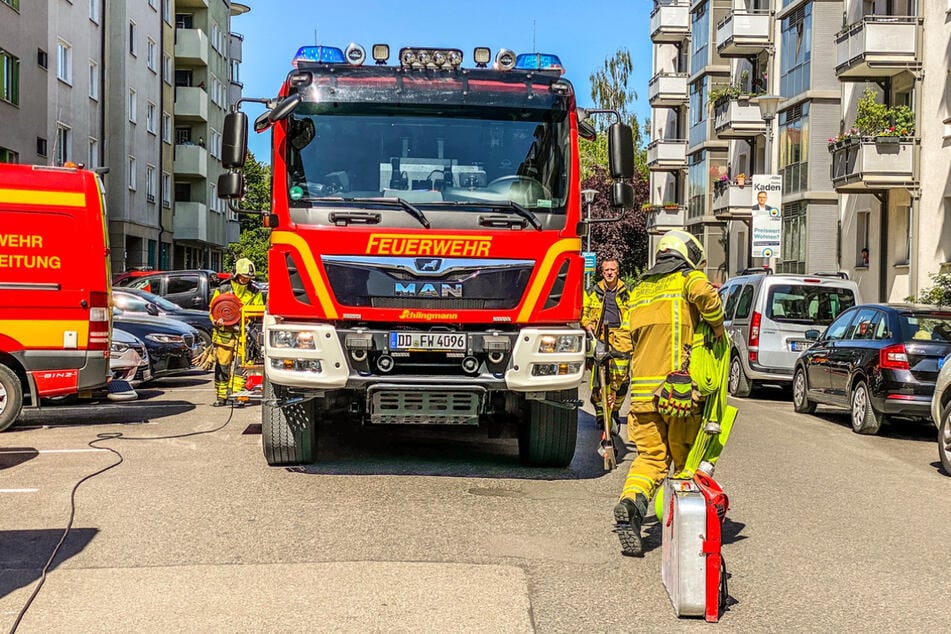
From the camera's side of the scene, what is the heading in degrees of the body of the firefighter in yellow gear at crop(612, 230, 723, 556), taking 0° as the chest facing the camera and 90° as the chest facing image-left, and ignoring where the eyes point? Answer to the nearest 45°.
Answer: approximately 225°

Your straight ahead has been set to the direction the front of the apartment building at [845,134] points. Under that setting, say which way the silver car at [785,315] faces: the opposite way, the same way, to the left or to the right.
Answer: to the right

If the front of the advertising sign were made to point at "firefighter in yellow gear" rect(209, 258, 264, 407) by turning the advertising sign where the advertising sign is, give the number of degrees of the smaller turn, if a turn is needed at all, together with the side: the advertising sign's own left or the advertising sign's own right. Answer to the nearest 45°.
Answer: approximately 45° to the advertising sign's own right

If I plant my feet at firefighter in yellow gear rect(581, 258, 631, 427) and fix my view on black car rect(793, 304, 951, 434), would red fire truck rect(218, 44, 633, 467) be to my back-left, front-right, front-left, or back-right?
back-left

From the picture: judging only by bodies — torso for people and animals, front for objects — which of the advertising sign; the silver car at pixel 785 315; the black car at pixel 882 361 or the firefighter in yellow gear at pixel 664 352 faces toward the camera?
the advertising sign

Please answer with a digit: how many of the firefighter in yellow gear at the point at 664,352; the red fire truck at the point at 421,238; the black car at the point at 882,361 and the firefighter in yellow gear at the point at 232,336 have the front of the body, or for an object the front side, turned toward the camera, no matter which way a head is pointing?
2

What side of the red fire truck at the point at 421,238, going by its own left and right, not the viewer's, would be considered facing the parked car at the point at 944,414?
left

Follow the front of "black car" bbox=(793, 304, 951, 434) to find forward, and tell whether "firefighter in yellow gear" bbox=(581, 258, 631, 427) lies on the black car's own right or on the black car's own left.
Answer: on the black car's own left

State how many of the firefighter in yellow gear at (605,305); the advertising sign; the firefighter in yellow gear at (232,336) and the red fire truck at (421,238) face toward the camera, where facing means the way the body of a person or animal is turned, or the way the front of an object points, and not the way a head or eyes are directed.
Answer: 4

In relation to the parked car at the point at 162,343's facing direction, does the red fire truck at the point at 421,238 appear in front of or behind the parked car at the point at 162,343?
in front

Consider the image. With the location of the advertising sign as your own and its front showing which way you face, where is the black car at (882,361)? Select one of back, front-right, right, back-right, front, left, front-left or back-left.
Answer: front

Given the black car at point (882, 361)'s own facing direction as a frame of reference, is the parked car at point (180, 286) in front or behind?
in front

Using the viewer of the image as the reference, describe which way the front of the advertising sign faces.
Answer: facing the viewer

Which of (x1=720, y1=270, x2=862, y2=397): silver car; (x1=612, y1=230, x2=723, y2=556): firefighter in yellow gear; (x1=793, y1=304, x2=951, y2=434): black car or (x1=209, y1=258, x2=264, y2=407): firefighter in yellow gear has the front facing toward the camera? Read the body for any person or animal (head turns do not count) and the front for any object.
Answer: (x1=209, y1=258, x2=264, y2=407): firefighter in yellow gear

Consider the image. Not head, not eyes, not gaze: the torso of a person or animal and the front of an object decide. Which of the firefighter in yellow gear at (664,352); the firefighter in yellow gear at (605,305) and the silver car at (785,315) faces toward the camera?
the firefighter in yellow gear at (605,305)

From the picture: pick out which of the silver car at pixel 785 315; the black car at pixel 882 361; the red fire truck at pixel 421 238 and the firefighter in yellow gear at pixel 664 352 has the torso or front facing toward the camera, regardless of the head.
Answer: the red fire truck

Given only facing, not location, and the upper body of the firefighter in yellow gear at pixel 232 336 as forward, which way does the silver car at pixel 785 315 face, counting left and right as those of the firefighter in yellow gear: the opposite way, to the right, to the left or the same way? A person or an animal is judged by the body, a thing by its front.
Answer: the opposite way

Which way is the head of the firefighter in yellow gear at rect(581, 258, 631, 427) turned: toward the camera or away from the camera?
toward the camera

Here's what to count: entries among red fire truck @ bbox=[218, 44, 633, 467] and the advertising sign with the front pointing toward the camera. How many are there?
2

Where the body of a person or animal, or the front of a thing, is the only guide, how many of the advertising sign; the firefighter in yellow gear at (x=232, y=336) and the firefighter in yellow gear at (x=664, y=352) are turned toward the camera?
2

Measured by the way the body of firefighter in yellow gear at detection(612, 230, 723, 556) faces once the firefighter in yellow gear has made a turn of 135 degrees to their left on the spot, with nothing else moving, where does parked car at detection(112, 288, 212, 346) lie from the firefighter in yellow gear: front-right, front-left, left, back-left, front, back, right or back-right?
front-right
